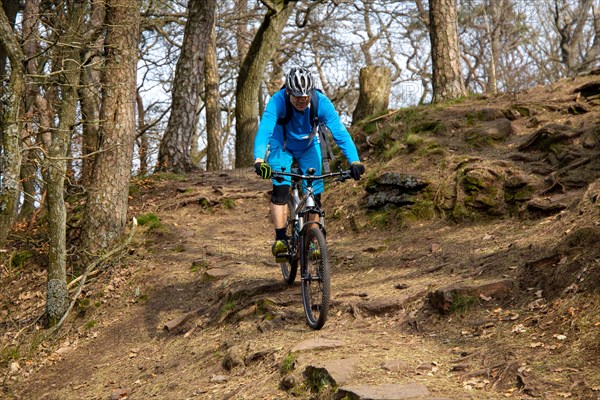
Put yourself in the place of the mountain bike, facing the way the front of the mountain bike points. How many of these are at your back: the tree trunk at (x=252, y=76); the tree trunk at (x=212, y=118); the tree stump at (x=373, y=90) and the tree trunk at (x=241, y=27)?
4

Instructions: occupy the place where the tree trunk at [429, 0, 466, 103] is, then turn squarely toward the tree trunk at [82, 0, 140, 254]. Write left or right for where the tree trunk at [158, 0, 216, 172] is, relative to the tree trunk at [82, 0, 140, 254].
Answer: right

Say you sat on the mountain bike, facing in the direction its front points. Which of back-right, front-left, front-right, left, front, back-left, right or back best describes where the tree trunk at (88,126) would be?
back-right

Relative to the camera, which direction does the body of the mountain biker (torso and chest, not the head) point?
toward the camera

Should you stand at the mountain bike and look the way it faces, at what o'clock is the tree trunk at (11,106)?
The tree trunk is roughly at 4 o'clock from the mountain bike.

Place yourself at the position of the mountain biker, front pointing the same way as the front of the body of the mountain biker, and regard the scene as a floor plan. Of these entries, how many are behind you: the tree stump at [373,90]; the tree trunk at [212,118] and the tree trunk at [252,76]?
3

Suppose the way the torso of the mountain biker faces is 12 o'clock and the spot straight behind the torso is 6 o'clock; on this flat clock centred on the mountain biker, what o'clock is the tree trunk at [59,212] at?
The tree trunk is roughly at 4 o'clock from the mountain biker.

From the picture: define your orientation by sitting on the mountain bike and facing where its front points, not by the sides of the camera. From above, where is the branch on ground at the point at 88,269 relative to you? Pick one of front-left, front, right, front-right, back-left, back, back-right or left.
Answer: back-right

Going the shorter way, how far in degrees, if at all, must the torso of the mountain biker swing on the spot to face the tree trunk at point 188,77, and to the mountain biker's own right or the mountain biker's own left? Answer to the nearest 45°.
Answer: approximately 180°

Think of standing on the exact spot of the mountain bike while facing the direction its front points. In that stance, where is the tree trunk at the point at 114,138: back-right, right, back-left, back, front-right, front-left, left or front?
back-right

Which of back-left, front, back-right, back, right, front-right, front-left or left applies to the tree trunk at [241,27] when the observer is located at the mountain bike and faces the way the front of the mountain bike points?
back

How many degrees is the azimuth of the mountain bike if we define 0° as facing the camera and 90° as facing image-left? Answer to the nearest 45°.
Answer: approximately 0°

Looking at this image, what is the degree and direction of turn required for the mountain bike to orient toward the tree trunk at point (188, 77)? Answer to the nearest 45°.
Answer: approximately 180°
